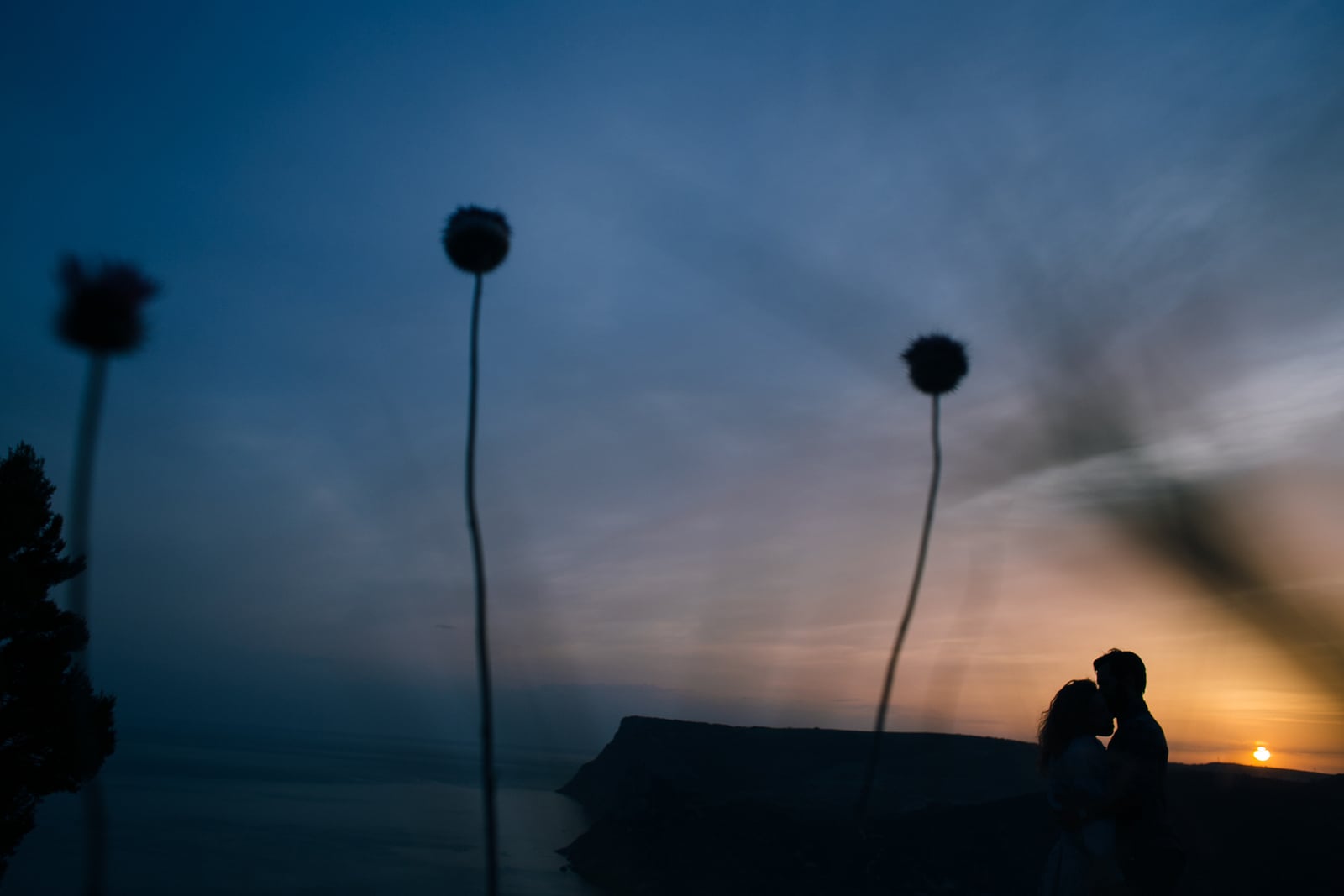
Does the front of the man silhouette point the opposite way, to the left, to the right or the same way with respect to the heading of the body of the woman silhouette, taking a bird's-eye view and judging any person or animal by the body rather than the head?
the opposite way

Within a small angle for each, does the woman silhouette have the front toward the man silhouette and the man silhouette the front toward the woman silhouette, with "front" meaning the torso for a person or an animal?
yes

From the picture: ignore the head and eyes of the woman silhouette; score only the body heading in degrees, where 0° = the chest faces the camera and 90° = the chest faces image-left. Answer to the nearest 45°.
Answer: approximately 270°

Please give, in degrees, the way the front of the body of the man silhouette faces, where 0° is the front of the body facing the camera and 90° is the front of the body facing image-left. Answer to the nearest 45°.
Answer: approximately 90°

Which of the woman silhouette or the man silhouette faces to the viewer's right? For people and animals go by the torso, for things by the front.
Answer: the woman silhouette
